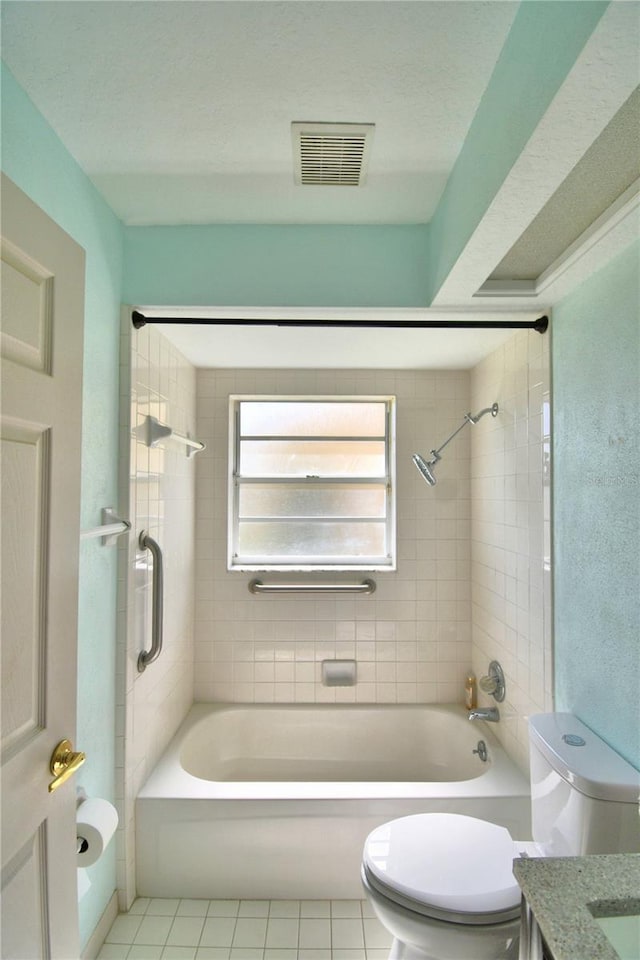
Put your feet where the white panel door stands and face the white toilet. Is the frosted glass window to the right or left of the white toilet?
left

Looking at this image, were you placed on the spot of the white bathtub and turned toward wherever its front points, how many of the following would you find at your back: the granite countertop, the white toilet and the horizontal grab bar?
1

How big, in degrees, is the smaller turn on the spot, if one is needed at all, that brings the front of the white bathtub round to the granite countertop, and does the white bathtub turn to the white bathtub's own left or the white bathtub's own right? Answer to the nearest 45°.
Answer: approximately 45° to the white bathtub's own left

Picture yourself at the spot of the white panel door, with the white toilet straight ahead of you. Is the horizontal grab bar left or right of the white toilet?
left

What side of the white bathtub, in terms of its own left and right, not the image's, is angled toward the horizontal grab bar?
back

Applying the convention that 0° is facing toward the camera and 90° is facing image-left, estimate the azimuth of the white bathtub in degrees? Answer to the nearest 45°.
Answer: approximately 0°

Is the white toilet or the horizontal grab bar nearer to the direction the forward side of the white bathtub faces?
the white toilet

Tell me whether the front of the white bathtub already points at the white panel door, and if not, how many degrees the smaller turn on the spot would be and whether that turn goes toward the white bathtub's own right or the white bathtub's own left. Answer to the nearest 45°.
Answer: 0° — it already faces it
